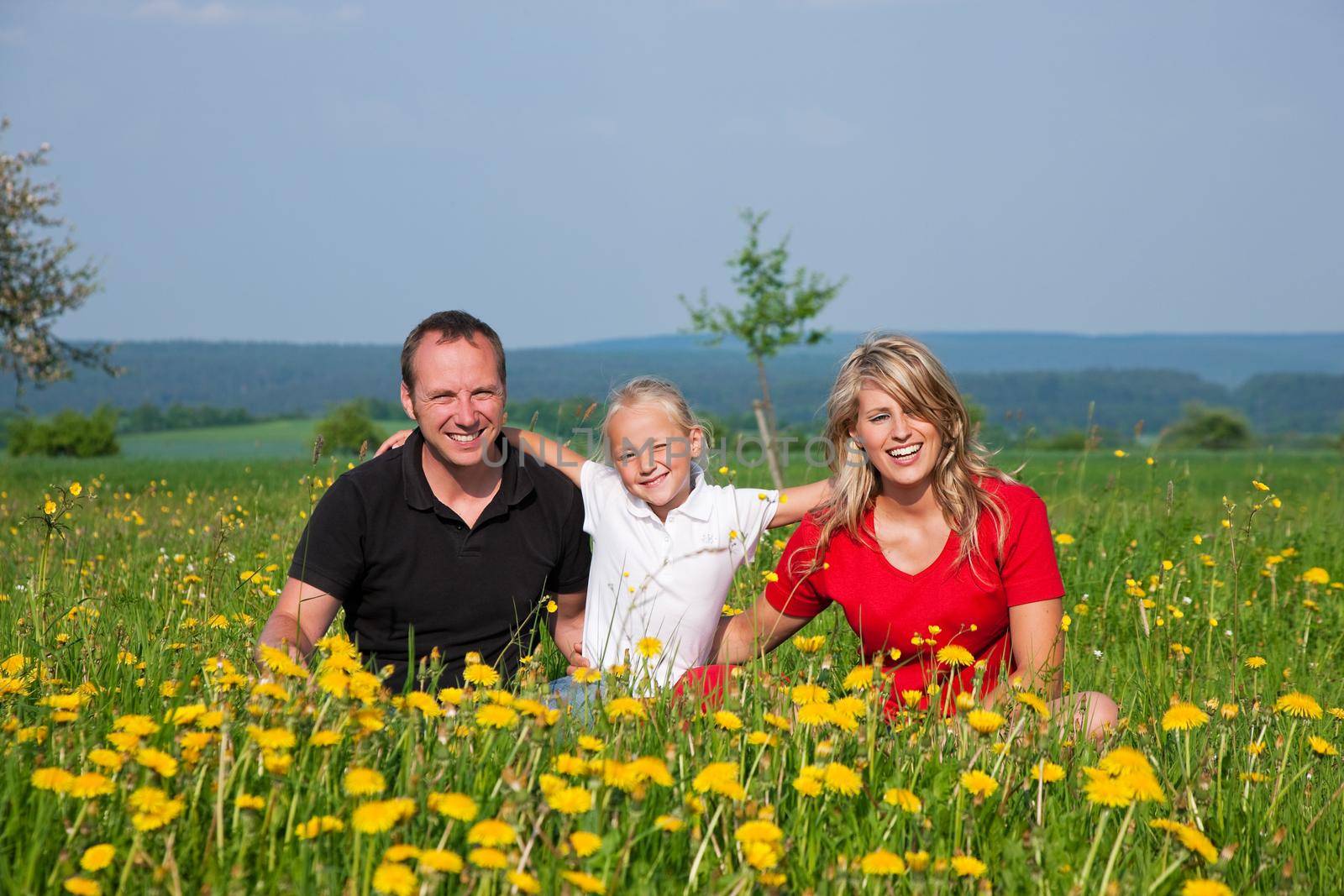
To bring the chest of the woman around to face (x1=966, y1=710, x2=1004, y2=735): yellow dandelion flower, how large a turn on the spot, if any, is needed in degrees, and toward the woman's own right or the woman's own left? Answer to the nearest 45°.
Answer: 0° — they already face it

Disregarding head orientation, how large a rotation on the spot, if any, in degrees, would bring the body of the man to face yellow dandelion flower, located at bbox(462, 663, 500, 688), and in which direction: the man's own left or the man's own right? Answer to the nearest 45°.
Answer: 0° — they already face it

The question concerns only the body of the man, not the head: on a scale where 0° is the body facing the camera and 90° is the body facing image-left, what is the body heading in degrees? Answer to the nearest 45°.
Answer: approximately 0°

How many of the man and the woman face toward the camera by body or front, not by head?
2

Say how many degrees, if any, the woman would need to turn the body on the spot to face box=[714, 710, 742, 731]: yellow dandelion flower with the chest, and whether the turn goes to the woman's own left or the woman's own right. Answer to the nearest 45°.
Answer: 0° — they already face it

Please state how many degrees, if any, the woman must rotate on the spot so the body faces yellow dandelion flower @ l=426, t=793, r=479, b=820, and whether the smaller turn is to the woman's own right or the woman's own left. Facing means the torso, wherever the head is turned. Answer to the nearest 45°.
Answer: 0° — they already face it

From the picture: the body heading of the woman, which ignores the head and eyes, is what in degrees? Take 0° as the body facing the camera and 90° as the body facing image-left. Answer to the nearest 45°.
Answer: approximately 0°
